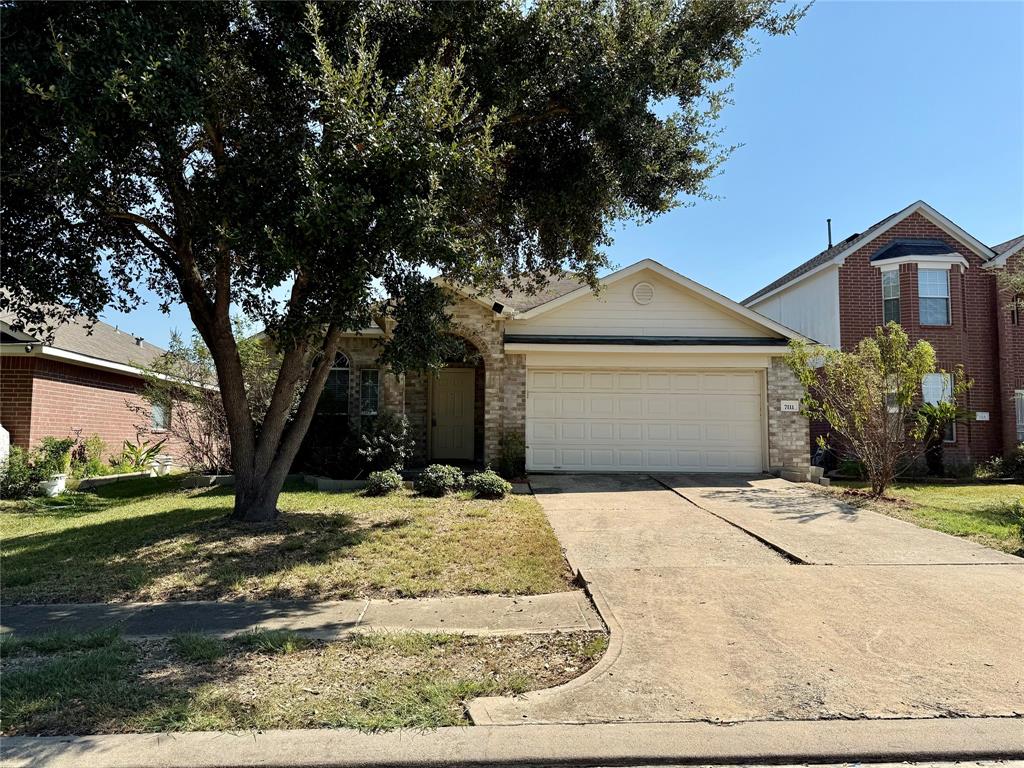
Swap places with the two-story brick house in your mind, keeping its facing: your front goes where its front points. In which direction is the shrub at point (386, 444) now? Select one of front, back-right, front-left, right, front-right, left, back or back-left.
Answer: right

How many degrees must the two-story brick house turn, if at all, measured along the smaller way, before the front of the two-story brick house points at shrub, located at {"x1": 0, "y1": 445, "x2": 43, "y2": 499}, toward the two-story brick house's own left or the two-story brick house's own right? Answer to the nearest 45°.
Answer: approximately 90° to the two-story brick house's own right

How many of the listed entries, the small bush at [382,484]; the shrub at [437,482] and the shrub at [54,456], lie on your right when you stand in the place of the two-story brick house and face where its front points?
3

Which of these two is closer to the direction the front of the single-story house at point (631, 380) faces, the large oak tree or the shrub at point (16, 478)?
the large oak tree

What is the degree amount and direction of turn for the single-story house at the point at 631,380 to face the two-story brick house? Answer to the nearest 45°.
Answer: approximately 135° to its left

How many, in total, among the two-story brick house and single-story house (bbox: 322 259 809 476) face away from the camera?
0

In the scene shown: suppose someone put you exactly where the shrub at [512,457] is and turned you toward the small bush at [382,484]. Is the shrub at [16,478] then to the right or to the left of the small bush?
right

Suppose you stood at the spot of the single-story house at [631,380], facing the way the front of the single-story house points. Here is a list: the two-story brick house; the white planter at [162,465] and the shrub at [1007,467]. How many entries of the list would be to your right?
1

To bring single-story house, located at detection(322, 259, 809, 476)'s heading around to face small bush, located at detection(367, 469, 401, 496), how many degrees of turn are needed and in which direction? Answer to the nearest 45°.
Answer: approximately 45° to its right

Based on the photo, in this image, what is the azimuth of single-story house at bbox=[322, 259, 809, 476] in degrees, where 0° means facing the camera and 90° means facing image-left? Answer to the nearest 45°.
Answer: approximately 0°

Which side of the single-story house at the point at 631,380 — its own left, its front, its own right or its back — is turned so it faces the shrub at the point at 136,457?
right

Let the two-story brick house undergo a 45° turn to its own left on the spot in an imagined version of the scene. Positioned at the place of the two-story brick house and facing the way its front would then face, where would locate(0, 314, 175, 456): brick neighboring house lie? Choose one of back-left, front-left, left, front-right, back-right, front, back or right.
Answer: back-right

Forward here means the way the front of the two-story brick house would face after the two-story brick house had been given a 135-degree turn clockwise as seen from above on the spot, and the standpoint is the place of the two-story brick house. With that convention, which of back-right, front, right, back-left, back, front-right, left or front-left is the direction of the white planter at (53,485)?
front-left

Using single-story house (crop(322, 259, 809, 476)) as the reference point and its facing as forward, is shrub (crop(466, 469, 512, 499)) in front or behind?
in front

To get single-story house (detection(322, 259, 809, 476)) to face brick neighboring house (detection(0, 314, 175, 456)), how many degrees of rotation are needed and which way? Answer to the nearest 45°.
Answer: approximately 90° to its right

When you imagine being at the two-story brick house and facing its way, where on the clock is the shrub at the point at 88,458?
The shrub is roughly at 3 o'clock from the two-story brick house.

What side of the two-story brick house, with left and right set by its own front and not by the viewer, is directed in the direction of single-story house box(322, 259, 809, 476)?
right

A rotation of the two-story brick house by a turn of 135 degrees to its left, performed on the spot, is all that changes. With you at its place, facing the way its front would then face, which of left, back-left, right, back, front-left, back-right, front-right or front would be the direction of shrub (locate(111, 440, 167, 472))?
back-left
